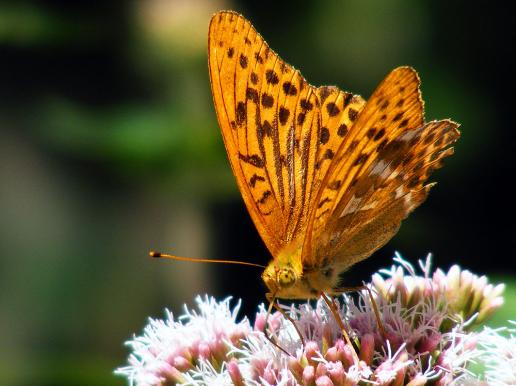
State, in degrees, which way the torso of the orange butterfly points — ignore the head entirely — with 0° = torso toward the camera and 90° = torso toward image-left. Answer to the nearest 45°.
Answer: approximately 45°
